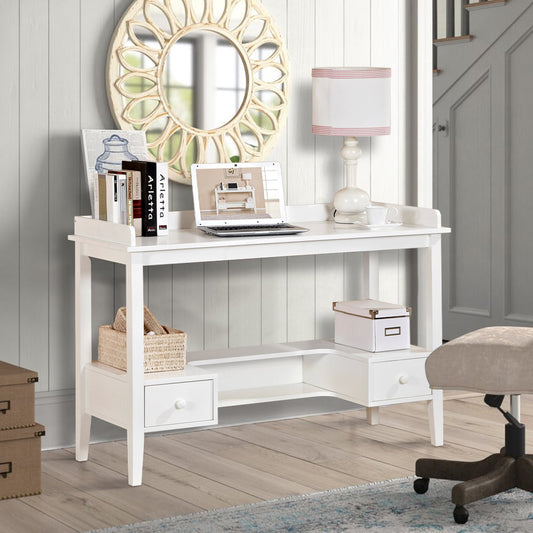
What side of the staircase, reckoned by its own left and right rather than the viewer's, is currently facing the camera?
left

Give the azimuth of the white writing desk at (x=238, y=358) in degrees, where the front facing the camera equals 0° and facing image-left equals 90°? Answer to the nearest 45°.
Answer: approximately 315°

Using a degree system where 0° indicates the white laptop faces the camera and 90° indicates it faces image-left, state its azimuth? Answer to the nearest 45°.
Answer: approximately 315°

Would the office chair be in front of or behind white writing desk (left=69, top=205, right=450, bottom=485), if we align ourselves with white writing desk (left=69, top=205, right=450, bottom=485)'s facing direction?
in front

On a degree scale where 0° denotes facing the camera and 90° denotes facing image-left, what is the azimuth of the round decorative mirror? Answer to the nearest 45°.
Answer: approximately 315°

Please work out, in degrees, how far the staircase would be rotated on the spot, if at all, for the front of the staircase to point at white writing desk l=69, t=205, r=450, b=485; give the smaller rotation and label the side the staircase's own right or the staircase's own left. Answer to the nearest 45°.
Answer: approximately 90° to the staircase's own left
